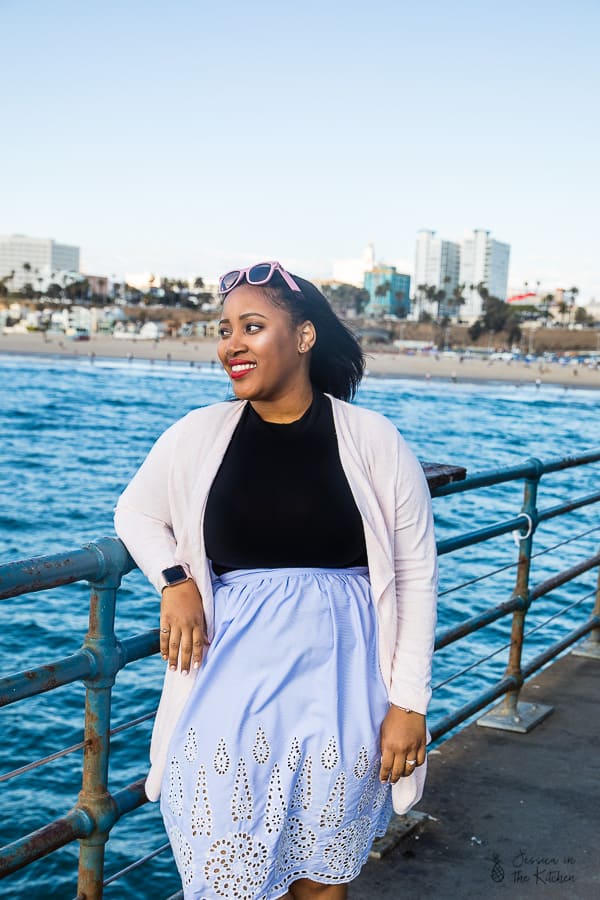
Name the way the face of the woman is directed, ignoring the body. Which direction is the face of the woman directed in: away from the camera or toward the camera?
toward the camera

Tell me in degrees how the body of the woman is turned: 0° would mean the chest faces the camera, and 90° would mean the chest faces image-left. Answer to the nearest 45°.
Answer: approximately 0°
